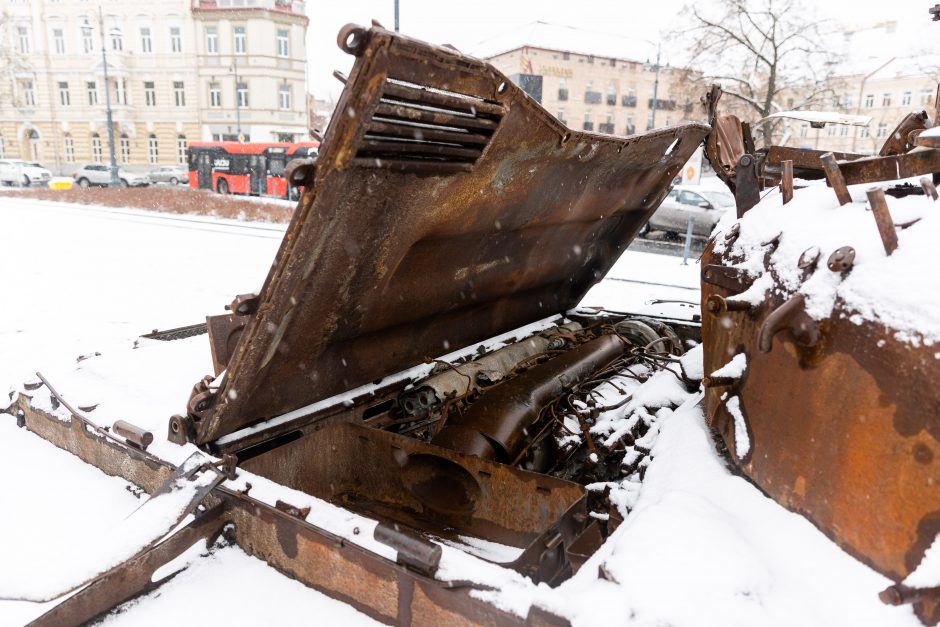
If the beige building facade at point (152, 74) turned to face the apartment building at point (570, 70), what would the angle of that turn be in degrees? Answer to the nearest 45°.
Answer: approximately 90° to its left

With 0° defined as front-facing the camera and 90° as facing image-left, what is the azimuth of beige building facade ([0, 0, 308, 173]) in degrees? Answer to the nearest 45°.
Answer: approximately 0°

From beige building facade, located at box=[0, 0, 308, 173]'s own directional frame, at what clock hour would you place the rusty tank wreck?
The rusty tank wreck is roughly at 12 o'clock from the beige building facade.

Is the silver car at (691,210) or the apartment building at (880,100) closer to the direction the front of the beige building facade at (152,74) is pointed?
the silver car

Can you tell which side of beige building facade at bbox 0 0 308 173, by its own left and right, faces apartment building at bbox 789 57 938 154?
left

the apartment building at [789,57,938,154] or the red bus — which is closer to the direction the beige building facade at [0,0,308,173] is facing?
the red bus

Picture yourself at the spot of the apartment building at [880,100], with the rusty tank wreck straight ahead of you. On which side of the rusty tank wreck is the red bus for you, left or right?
right

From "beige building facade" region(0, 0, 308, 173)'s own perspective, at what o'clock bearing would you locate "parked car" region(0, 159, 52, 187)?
The parked car is roughly at 1 o'clock from the beige building facade.

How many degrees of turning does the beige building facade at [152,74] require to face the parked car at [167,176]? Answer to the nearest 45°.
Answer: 0° — it already faces it
